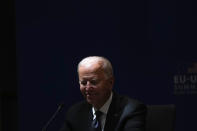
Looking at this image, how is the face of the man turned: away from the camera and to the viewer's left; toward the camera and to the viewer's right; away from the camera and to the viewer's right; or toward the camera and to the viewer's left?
toward the camera and to the viewer's left

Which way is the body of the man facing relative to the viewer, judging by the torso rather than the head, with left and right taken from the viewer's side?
facing the viewer and to the left of the viewer
